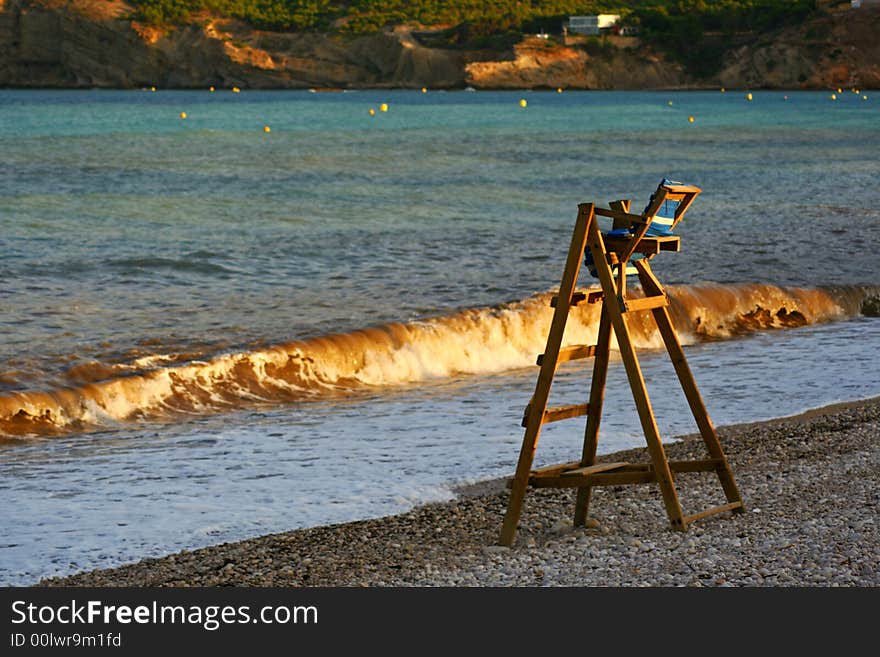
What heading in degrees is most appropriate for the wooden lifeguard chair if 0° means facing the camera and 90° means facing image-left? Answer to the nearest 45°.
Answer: approximately 135°
